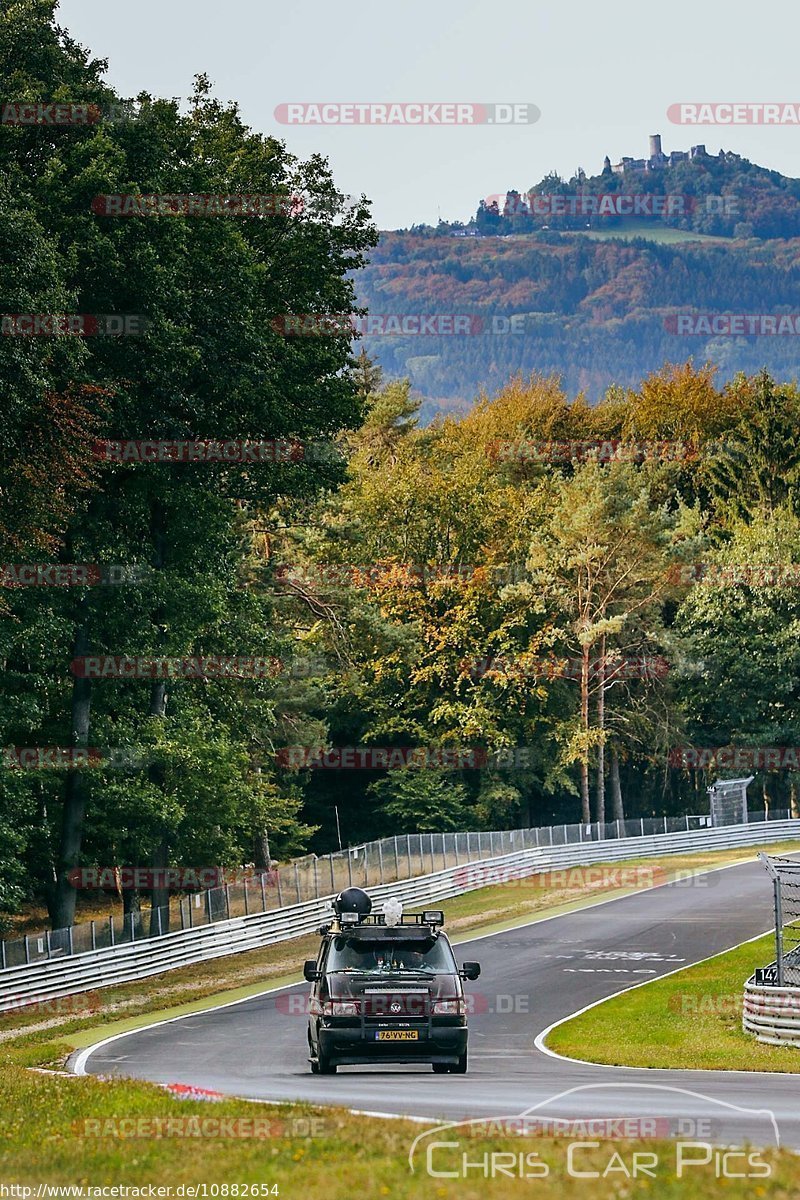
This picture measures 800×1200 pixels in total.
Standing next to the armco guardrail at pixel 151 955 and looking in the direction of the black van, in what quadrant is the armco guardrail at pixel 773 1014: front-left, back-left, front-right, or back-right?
front-left

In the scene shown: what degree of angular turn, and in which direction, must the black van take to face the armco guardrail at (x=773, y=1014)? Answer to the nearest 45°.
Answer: approximately 135° to its left

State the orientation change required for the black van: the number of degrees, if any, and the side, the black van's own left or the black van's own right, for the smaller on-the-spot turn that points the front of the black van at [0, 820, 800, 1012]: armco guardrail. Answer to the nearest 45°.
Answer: approximately 180°

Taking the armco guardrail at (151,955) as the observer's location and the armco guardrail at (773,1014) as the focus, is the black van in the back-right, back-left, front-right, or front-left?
front-right

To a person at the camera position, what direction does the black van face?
facing the viewer
